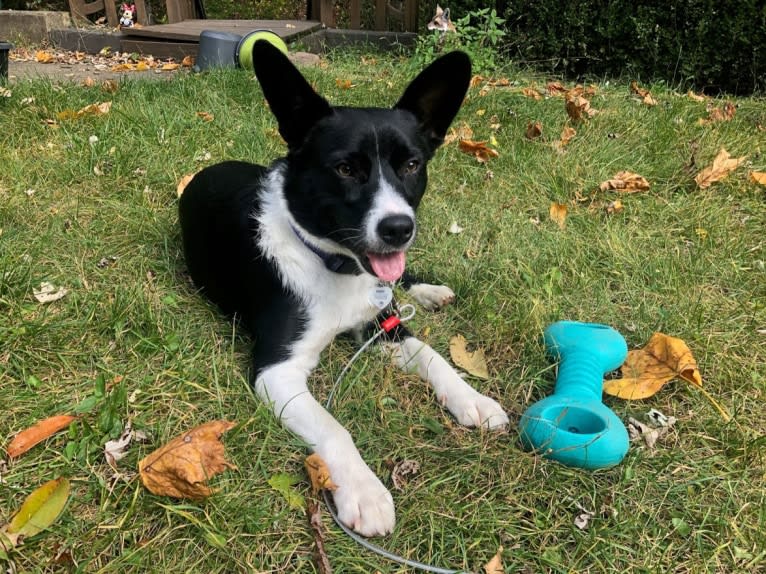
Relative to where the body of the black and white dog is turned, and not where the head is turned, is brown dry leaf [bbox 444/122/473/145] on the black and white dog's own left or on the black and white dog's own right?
on the black and white dog's own left

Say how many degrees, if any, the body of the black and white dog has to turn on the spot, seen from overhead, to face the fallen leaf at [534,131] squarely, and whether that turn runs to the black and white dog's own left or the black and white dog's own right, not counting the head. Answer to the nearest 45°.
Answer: approximately 90° to the black and white dog's own left

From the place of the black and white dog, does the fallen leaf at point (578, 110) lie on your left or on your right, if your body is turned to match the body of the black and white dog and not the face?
on your left

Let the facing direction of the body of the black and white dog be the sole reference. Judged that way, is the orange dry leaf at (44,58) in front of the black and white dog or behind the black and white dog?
behind

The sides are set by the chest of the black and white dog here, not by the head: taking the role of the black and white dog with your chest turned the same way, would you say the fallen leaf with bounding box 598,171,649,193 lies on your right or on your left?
on your left

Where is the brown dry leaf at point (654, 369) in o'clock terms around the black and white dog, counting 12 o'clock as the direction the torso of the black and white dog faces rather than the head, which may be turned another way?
The brown dry leaf is roughly at 11 o'clock from the black and white dog.

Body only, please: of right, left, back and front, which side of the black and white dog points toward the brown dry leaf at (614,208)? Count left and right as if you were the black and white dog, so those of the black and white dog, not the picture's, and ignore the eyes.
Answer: left

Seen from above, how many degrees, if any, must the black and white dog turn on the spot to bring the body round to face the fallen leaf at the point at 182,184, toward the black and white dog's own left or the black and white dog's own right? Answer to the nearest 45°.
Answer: approximately 180°

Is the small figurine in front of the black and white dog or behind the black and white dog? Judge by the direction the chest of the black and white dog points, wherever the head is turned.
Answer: behind

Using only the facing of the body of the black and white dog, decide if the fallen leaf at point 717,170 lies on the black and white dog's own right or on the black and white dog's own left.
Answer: on the black and white dog's own left

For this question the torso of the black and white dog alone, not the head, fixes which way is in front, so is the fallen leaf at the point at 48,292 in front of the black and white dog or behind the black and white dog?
behind

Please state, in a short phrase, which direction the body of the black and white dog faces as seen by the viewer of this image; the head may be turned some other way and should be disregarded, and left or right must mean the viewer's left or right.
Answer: facing the viewer and to the right of the viewer

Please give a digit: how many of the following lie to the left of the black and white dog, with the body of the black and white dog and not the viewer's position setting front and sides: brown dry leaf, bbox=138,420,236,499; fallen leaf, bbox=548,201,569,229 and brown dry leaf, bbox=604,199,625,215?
2

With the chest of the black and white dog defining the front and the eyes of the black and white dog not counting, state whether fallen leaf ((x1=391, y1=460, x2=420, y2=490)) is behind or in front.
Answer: in front

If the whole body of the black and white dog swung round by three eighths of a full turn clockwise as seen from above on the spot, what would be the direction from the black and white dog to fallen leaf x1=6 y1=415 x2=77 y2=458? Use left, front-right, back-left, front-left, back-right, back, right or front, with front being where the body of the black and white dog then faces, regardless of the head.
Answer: front-left
